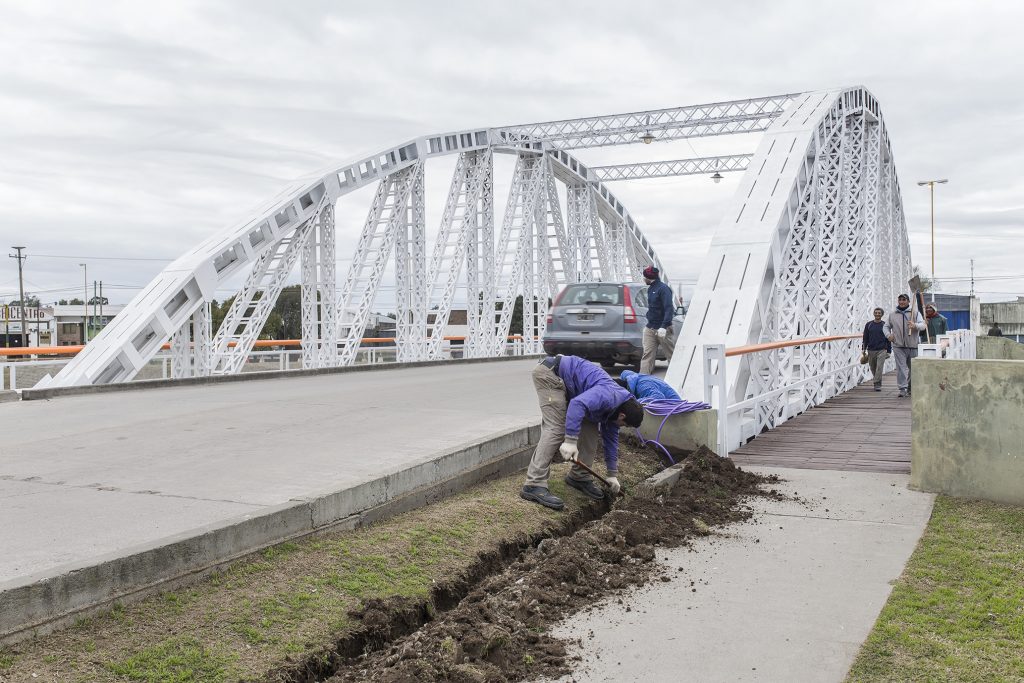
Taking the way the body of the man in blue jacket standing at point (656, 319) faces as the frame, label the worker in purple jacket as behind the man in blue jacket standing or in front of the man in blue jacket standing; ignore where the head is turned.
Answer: in front

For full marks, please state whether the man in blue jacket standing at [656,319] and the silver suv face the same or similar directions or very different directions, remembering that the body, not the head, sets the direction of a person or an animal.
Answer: very different directions

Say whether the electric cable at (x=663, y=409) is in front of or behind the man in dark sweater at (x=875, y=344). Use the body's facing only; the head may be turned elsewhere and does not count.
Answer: in front

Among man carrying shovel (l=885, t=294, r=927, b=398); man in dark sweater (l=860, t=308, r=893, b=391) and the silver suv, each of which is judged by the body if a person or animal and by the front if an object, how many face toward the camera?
2

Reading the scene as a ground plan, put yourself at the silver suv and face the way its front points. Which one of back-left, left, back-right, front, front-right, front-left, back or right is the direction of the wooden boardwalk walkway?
right

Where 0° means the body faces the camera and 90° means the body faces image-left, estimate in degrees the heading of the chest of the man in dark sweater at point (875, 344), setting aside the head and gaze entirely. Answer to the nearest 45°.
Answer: approximately 0°

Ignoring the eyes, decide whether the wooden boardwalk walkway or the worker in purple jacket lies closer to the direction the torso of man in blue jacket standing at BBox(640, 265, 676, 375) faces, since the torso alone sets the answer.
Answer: the worker in purple jacket

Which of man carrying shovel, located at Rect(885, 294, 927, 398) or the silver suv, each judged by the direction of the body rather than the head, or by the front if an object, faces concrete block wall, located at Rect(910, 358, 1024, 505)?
the man carrying shovel

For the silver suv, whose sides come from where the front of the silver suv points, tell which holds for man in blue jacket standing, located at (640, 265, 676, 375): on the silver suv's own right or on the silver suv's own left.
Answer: on the silver suv's own right
